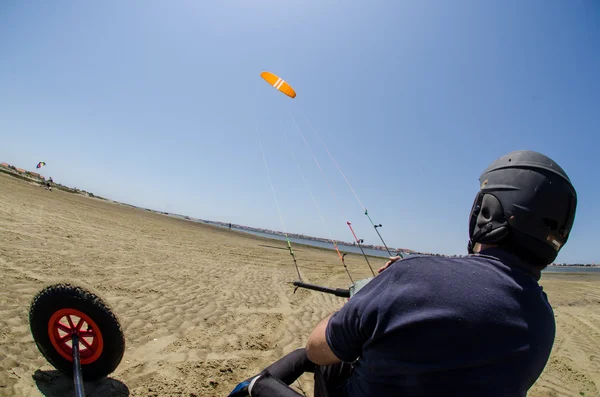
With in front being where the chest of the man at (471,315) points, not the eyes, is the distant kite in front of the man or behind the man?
in front

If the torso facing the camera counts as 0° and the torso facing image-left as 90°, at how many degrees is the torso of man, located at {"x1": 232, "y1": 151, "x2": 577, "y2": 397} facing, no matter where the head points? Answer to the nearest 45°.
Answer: approximately 135°
